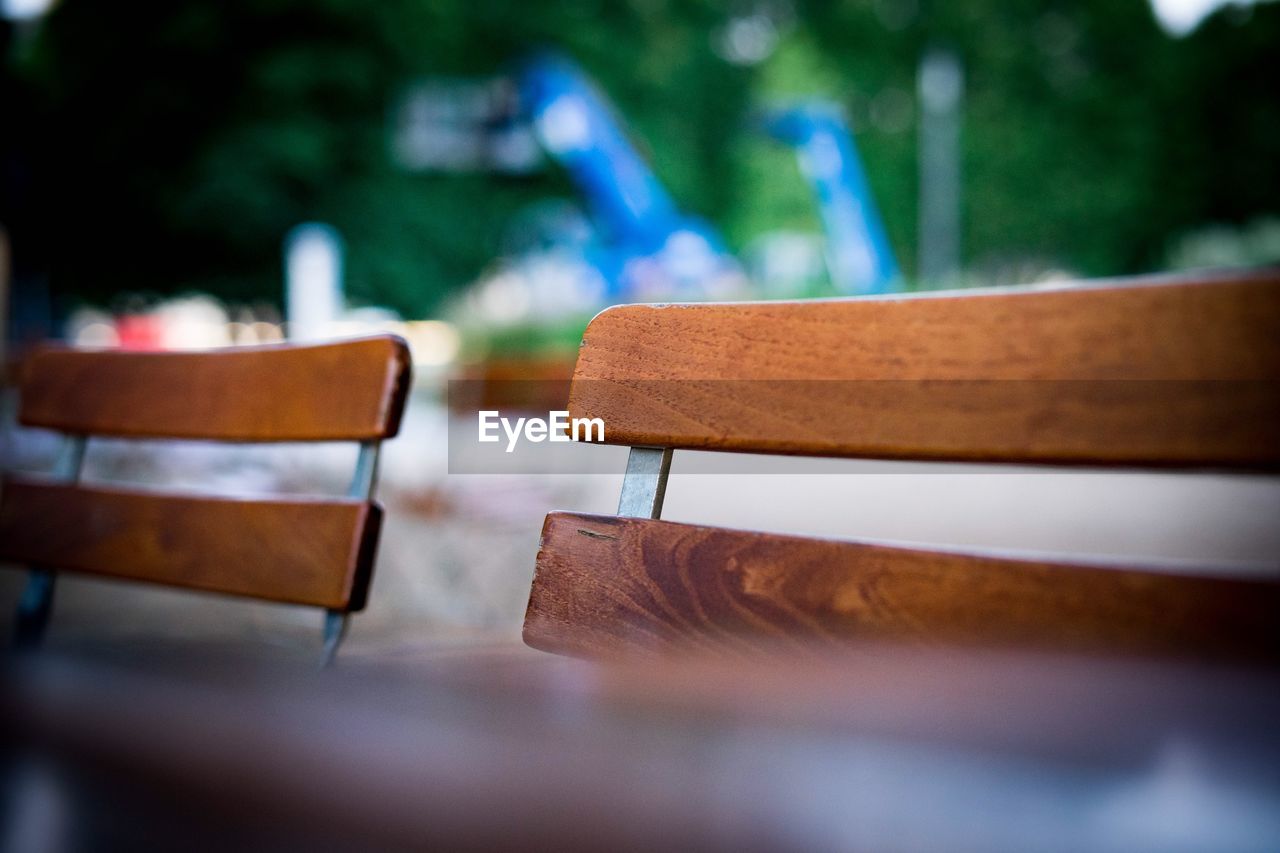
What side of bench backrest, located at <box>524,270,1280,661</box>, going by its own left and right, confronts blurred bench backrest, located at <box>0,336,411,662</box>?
right

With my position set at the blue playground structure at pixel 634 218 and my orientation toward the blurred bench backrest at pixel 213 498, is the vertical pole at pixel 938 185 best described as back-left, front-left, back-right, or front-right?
back-left

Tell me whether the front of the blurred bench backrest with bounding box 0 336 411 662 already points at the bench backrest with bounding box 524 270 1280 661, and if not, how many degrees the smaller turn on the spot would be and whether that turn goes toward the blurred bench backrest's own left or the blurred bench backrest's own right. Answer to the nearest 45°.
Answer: approximately 90° to the blurred bench backrest's own left

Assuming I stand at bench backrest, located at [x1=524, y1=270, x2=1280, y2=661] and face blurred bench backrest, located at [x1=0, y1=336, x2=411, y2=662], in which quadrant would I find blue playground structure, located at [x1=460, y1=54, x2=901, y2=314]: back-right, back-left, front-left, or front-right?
front-right

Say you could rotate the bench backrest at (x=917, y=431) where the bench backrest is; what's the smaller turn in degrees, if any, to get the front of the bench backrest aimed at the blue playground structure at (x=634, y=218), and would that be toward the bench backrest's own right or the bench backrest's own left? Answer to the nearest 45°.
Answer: approximately 135° to the bench backrest's own right

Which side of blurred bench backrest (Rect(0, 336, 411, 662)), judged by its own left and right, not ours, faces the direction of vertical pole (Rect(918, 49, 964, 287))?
back

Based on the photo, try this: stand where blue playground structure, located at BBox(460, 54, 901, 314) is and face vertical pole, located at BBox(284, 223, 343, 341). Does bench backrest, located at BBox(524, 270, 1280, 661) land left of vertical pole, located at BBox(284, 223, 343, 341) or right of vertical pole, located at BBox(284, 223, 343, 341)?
left

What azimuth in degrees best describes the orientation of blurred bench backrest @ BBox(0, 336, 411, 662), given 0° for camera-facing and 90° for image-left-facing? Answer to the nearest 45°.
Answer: approximately 45°

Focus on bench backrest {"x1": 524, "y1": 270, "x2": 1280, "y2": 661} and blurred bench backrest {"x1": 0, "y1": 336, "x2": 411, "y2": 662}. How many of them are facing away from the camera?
0

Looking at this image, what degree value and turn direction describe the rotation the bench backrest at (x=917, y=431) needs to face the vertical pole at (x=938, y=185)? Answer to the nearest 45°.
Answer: approximately 135° to its right

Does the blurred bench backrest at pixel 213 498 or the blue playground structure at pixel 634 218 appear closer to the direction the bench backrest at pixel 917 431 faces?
the blurred bench backrest

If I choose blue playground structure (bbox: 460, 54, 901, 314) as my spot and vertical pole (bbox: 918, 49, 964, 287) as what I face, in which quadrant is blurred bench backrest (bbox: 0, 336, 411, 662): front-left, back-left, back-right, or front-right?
back-right

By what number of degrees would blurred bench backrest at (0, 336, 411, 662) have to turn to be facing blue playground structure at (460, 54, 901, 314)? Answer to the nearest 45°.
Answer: approximately 135° to its right

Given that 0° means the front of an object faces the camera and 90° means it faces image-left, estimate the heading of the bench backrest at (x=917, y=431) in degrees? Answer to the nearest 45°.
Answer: approximately 45°

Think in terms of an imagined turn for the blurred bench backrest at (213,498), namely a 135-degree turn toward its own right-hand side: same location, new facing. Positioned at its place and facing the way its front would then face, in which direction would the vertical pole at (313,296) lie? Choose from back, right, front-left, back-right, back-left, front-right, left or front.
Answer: front
